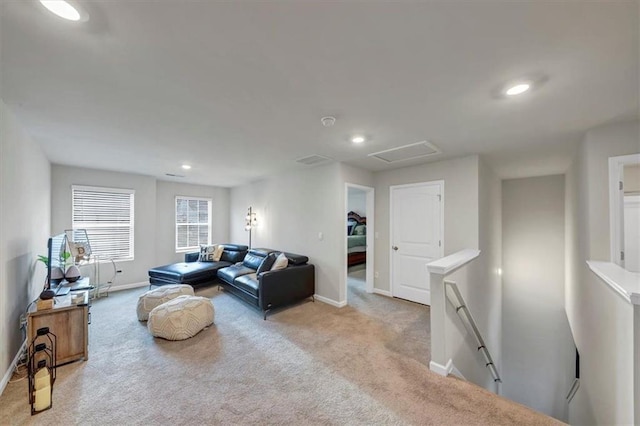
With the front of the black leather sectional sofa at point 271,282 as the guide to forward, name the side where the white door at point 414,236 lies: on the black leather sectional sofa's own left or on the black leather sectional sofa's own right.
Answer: on the black leather sectional sofa's own left

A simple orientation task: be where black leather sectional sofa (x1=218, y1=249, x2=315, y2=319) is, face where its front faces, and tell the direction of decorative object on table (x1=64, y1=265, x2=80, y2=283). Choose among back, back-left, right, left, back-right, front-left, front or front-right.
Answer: front-right

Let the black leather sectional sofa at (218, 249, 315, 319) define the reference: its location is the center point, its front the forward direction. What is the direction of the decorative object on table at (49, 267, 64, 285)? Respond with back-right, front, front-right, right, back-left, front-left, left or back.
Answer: front-right

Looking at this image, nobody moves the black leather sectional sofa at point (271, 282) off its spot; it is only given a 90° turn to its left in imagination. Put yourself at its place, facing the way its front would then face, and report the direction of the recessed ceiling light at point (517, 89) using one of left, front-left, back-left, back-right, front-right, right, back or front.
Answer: front

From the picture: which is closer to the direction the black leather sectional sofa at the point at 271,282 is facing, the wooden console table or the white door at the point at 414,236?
the wooden console table

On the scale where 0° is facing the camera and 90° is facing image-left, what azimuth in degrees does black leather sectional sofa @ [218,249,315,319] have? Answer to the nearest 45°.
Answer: approximately 45°

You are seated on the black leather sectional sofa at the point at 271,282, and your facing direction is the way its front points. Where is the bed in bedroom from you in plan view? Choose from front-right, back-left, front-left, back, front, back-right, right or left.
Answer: back

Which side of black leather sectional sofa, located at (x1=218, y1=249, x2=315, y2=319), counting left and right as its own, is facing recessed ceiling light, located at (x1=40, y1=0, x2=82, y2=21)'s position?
front

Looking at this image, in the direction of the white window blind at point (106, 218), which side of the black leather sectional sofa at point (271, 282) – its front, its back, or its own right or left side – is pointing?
right

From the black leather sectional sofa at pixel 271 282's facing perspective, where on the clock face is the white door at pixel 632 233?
The white door is roughly at 8 o'clock from the black leather sectional sofa.

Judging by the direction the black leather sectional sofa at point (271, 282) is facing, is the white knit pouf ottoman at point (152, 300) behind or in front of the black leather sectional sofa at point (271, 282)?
in front
